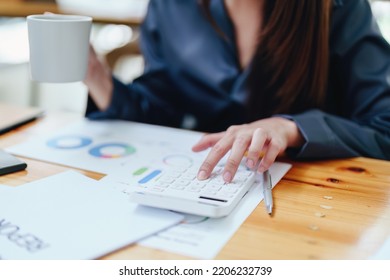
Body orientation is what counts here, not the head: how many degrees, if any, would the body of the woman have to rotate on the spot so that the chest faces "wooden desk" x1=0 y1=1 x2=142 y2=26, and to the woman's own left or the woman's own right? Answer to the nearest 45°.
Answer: approximately 135° to the woman's own right

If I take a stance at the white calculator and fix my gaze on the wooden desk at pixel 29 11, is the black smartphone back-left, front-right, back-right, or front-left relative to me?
front-left

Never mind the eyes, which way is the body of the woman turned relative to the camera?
toward the camera

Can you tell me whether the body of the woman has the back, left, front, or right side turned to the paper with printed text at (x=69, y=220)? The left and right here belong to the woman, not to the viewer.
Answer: front

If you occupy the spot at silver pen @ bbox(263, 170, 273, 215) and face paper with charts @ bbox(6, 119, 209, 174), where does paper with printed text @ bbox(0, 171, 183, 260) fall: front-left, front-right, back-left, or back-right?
front-left
